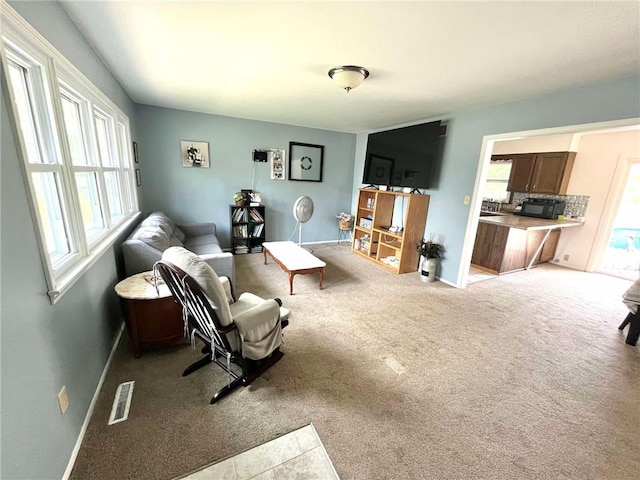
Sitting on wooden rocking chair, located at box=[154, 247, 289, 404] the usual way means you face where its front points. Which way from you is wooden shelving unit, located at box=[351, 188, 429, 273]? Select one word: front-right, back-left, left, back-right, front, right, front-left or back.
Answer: front

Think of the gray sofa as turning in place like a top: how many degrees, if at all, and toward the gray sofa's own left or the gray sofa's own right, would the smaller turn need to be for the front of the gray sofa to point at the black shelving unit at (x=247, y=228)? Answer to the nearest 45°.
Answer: approximately 45° to the gray sofa's own left

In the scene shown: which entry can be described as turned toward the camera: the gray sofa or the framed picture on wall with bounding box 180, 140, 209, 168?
the framed picture on wall

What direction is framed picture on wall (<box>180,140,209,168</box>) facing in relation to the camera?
toward the camera

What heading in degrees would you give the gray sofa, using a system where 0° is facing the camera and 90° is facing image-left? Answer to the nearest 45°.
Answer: approximately 270°

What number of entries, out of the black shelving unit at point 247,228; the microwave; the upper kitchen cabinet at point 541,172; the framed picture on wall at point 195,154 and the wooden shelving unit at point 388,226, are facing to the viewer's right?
0

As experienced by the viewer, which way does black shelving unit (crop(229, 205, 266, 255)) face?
facing the viewer

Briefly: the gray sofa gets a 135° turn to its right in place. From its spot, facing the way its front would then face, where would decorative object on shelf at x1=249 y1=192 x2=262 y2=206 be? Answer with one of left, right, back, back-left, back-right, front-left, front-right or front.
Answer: back

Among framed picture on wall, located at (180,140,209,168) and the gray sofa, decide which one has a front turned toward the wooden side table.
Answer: the framed picture on wall

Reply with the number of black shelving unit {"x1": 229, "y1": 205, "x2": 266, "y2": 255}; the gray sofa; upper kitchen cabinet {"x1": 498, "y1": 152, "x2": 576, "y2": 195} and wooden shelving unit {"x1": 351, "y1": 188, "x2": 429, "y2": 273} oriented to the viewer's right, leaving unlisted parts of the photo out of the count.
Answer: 1

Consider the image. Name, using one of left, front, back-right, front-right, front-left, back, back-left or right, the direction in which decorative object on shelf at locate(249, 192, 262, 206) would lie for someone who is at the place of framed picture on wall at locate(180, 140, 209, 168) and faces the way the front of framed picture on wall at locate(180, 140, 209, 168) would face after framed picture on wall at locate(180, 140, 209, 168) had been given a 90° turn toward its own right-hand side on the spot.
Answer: back

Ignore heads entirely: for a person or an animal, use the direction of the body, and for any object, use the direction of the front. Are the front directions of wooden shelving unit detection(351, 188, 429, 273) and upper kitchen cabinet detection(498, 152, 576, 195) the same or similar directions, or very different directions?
same or similar directions

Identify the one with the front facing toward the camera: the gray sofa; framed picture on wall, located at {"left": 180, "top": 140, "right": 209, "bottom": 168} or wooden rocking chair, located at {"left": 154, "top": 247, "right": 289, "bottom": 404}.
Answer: the framed picture on wall

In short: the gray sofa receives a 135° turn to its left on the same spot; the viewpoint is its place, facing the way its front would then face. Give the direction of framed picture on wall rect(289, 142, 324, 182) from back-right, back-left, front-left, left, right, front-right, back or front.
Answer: right
